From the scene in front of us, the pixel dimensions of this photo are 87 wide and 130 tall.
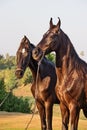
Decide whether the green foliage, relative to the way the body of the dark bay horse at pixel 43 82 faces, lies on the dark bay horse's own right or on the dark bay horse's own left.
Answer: on the dark bay horse's own right

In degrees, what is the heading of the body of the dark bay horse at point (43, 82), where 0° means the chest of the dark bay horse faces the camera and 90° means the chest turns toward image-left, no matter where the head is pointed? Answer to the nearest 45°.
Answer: approximately 45°

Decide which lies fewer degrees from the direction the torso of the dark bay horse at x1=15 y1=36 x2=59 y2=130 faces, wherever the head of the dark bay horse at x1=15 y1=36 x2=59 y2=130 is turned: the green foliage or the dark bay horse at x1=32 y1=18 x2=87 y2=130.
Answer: the dark bay horse

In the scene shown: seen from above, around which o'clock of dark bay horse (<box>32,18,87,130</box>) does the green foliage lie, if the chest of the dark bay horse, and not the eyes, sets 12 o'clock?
The green foliage is roughly at 4 o'clock from the dark bay horse.

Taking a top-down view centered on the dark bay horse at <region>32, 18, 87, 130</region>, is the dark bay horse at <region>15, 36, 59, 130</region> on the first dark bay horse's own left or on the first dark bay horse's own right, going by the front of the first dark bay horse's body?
on the first dark bay horse's own right

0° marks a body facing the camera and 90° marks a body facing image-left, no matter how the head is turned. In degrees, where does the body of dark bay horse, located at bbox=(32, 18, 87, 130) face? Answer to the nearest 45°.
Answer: approximately 45°

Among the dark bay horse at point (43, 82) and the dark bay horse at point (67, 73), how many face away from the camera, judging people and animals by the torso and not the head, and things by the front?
0
